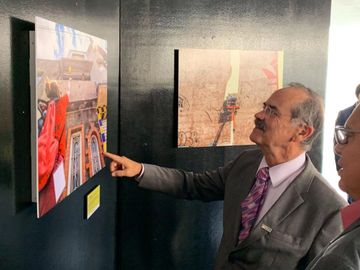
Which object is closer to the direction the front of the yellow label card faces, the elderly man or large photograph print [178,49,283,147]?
the elderly man

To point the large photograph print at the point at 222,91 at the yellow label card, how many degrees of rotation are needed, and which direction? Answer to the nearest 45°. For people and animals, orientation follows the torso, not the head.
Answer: approximately 45° to its right

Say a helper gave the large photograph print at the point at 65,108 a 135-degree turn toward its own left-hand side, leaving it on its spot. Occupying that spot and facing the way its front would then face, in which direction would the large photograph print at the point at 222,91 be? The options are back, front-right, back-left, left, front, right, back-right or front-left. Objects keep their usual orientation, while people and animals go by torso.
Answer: front-right

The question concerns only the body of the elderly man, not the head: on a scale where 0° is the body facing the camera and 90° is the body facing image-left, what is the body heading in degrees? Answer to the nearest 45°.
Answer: approximately 45°

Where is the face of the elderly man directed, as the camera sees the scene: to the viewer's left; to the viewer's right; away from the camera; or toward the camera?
to the viewer's left

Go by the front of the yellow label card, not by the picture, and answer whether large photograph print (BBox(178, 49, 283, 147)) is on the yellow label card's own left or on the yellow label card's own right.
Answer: on the yellow label card's own left
